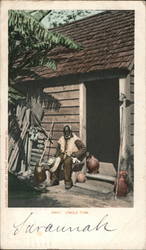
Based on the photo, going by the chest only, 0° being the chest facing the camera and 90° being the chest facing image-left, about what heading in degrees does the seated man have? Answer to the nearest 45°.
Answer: approximately 0°
